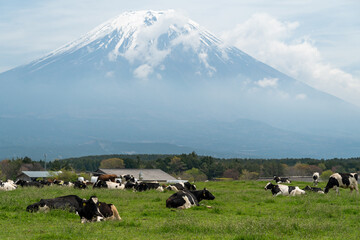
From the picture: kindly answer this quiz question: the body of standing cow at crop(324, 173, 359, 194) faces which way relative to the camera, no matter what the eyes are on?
to the viewer's left

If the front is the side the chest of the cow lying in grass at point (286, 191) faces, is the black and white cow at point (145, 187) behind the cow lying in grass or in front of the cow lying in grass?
in front

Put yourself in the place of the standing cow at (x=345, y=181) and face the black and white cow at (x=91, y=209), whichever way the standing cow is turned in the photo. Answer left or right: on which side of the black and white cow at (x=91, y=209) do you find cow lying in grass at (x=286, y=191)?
right

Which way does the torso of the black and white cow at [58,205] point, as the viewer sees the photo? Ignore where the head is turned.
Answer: to the viewer's left

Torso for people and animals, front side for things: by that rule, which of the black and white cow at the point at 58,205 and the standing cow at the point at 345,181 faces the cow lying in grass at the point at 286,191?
the standing cow

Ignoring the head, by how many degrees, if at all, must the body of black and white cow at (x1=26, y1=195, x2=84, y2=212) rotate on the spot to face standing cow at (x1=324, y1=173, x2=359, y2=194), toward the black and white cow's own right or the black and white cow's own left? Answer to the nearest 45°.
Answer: approximately 180°

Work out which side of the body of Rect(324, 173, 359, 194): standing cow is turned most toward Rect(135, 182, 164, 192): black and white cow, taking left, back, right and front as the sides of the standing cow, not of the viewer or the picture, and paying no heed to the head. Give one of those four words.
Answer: front

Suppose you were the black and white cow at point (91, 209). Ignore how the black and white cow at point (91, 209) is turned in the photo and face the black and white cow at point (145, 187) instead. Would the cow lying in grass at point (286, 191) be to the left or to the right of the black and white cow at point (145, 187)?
right

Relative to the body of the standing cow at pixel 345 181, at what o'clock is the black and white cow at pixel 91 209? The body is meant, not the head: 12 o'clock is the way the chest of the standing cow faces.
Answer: The black and white cow is roughly at 10 o'clock from the standing cow.

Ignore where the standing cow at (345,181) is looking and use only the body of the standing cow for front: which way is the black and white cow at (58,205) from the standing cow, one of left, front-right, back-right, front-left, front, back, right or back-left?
front-left

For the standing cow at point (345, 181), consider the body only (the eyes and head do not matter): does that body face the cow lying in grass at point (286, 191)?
yes

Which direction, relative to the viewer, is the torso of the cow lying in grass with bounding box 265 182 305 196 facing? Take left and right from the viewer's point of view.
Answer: facing to the left of the viewer
